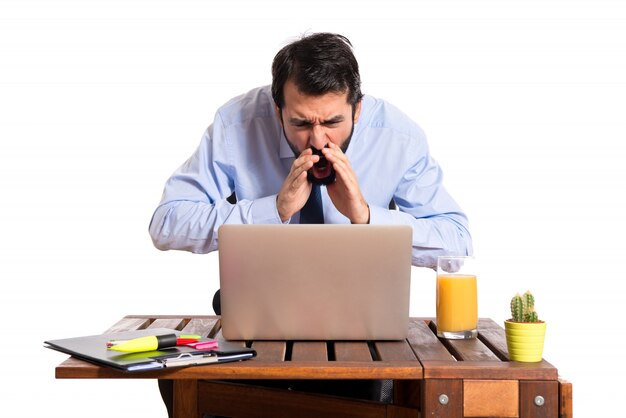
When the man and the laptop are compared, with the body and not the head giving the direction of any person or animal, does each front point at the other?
yes

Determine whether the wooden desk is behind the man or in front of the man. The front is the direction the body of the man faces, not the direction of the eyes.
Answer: in front

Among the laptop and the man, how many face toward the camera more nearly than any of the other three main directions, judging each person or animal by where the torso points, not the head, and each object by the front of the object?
1

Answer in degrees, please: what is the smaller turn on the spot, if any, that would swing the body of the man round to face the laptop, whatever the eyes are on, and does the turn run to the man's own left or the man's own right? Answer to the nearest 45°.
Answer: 0° — they already face it

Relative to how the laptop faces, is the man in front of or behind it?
in front

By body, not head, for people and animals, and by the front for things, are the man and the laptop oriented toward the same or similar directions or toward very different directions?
very different directions

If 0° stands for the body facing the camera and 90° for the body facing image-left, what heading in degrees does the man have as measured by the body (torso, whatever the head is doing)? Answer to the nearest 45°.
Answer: approximately 0°

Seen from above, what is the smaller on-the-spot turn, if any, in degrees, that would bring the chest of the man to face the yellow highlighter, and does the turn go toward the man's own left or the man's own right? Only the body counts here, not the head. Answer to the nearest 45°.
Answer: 0° — they already face it

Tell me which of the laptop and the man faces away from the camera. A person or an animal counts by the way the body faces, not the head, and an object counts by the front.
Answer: the laptop

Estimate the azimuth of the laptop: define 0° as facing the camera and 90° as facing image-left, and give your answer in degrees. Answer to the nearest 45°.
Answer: approximately 180°
